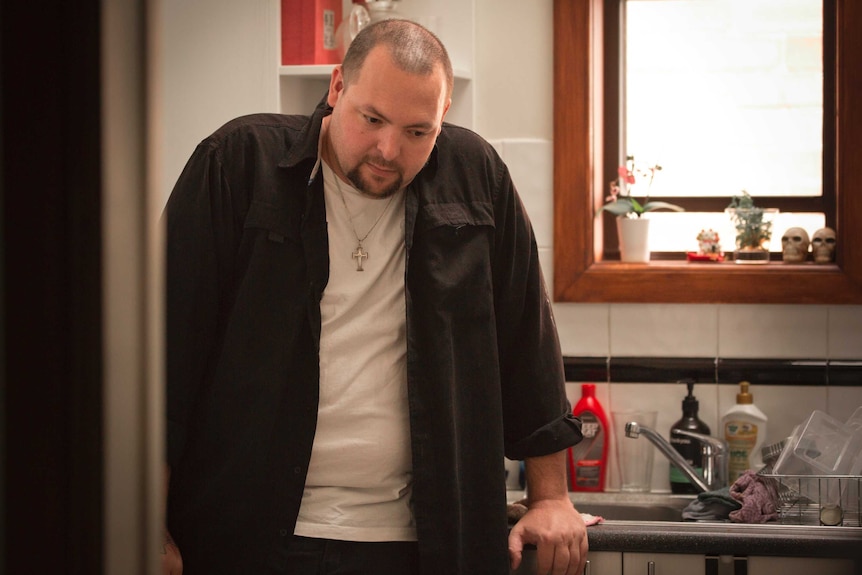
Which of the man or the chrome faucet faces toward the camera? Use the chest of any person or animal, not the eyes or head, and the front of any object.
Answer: the man

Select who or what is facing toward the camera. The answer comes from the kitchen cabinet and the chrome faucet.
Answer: the kitchen cabinet

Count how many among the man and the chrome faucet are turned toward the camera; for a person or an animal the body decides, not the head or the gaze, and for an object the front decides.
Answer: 1

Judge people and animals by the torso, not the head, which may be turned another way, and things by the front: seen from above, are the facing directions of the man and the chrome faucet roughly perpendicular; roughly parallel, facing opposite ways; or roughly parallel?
roughly perpendicular

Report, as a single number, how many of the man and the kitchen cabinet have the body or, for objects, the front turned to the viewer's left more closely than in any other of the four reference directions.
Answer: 0

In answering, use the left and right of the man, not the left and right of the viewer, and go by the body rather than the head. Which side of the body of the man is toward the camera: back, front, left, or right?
front

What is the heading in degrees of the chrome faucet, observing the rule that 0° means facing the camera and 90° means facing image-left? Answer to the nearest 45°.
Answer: approximately 90°

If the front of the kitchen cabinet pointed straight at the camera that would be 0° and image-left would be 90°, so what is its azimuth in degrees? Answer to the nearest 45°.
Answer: approximately 0°
